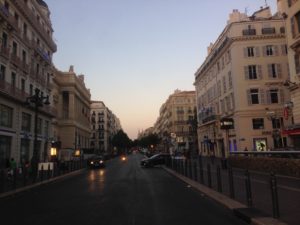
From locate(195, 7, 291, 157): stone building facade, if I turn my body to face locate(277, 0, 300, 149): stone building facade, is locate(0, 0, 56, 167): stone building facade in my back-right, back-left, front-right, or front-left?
front-right

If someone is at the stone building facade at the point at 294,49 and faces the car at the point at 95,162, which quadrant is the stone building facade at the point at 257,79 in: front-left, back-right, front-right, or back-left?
front-right

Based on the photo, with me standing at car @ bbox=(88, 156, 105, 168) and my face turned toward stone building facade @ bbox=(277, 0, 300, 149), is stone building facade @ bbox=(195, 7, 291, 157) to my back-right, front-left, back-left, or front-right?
front-left

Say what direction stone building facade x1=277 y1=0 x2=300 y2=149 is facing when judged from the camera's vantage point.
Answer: facing the viewer and to the left of the viewer

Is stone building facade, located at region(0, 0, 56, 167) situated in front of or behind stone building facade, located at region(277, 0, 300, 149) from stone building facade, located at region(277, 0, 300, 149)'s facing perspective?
in front

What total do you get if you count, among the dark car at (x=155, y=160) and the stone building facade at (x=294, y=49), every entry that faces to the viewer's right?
0

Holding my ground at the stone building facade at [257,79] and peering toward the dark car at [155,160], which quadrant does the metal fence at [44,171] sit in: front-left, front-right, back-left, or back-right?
front-left

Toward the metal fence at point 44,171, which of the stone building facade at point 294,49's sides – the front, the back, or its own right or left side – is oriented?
front

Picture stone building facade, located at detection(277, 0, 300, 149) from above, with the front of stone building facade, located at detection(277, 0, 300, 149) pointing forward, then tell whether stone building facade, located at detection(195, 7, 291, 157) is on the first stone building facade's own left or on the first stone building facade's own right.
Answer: on the first stone building facade's own right
